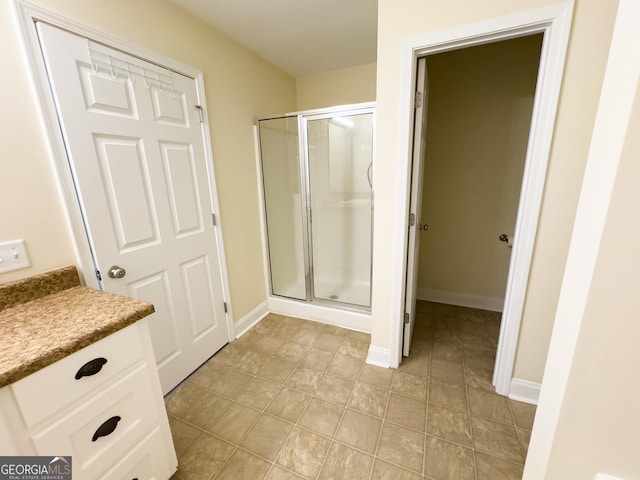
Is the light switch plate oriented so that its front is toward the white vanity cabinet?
yes

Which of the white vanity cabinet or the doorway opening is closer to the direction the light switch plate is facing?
the white vanity cabinet

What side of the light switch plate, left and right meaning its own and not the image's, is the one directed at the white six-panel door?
left

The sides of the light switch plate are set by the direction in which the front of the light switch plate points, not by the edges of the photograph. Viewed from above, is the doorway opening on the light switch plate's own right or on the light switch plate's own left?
on the light switch plate's own left

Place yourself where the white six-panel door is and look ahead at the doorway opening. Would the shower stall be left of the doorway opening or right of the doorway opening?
left

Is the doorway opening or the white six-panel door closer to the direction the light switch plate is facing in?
the doorway opening

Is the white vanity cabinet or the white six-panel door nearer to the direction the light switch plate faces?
the white vanity cabinet
